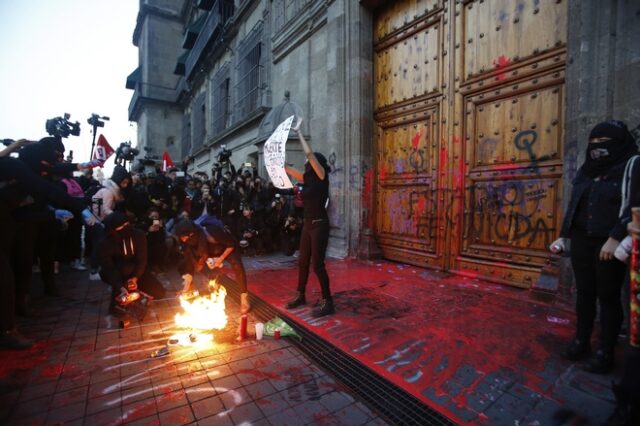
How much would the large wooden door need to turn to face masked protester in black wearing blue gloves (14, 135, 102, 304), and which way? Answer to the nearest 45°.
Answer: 0° — it already faces them

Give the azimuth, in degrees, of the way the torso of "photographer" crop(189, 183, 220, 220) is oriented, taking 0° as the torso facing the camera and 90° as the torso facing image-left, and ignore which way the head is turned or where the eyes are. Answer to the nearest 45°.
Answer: approximately 0°

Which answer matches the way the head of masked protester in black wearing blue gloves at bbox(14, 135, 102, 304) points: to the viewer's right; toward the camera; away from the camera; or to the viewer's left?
to the viewer's right

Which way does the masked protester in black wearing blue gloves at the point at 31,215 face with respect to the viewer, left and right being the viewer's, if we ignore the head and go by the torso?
facing to the right of the viewer

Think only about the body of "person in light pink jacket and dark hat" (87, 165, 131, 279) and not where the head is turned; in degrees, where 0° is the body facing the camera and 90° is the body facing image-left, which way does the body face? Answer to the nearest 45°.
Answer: approximately 270°

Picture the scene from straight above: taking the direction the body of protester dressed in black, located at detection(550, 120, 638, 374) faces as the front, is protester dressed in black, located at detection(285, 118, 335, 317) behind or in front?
in front

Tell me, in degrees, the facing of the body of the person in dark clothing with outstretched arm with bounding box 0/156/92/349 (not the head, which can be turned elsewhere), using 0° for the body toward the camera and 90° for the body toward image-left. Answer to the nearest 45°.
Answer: approximately 270°

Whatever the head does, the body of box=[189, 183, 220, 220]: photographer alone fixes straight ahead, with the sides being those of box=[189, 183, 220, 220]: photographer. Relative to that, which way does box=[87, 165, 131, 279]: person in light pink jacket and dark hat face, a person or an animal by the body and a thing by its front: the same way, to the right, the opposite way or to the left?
to the left

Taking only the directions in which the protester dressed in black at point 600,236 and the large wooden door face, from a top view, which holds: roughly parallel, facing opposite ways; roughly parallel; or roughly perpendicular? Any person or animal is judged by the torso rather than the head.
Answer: roughly parallel

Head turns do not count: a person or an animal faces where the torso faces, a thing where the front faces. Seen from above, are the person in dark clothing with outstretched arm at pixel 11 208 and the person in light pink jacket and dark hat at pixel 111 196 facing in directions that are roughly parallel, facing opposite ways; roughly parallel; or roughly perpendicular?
roughly parallel

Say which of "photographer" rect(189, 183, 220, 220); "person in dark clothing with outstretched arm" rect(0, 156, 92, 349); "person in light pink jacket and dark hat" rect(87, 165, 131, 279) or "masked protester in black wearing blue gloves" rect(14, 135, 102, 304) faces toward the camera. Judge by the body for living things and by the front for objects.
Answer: "photographer" rect(189, 183, 220, 220)

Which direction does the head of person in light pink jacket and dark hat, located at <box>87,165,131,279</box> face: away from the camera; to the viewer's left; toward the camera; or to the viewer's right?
to the viewer's right
